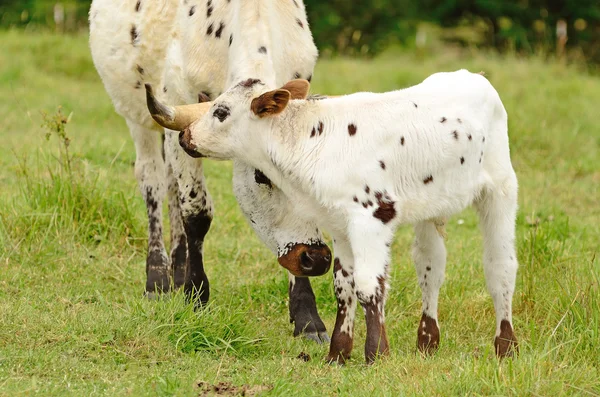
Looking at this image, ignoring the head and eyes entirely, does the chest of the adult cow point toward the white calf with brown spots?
yes

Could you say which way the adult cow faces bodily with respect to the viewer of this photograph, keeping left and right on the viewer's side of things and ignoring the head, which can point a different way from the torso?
facing the viewer and to the right of the viewer
